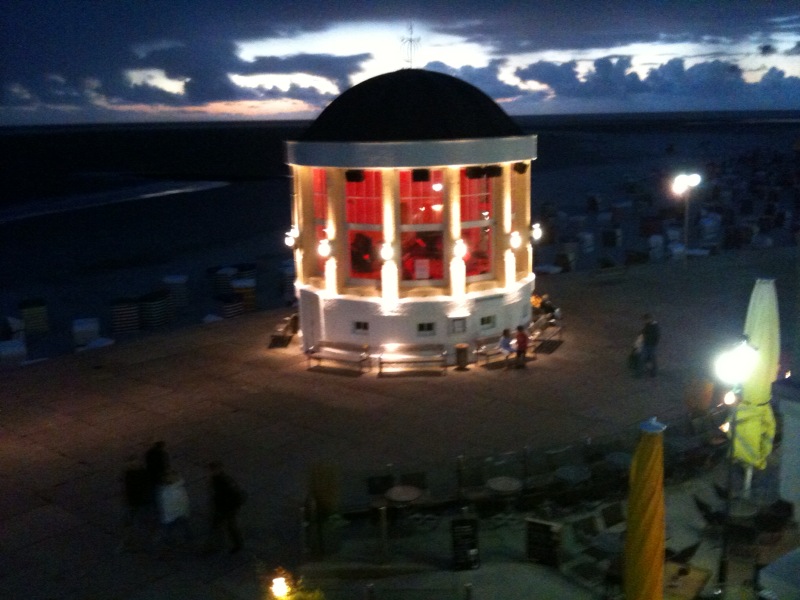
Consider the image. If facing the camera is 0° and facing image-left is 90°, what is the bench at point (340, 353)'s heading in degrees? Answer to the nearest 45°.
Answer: approximately 45°

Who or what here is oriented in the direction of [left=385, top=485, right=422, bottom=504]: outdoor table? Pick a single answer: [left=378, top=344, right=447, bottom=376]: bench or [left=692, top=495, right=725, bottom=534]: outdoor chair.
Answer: the bench

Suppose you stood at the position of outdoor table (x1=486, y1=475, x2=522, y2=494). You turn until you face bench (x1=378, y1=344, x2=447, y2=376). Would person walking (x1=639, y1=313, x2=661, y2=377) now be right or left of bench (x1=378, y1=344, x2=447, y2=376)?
right

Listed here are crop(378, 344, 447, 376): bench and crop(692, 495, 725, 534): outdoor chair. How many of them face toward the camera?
1

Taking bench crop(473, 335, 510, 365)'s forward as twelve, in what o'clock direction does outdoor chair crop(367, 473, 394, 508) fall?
The outdoor chair is roughly at 2 o'clock from the bench.

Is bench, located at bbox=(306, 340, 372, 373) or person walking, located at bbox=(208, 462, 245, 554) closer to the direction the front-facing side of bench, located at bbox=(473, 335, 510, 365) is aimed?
the person walking

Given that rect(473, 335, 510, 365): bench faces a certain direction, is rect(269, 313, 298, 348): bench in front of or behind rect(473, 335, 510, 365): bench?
behind

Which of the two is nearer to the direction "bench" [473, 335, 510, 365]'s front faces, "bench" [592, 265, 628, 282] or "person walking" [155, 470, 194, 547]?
the person walking

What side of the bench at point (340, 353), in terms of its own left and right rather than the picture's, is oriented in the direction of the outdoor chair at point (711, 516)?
left
